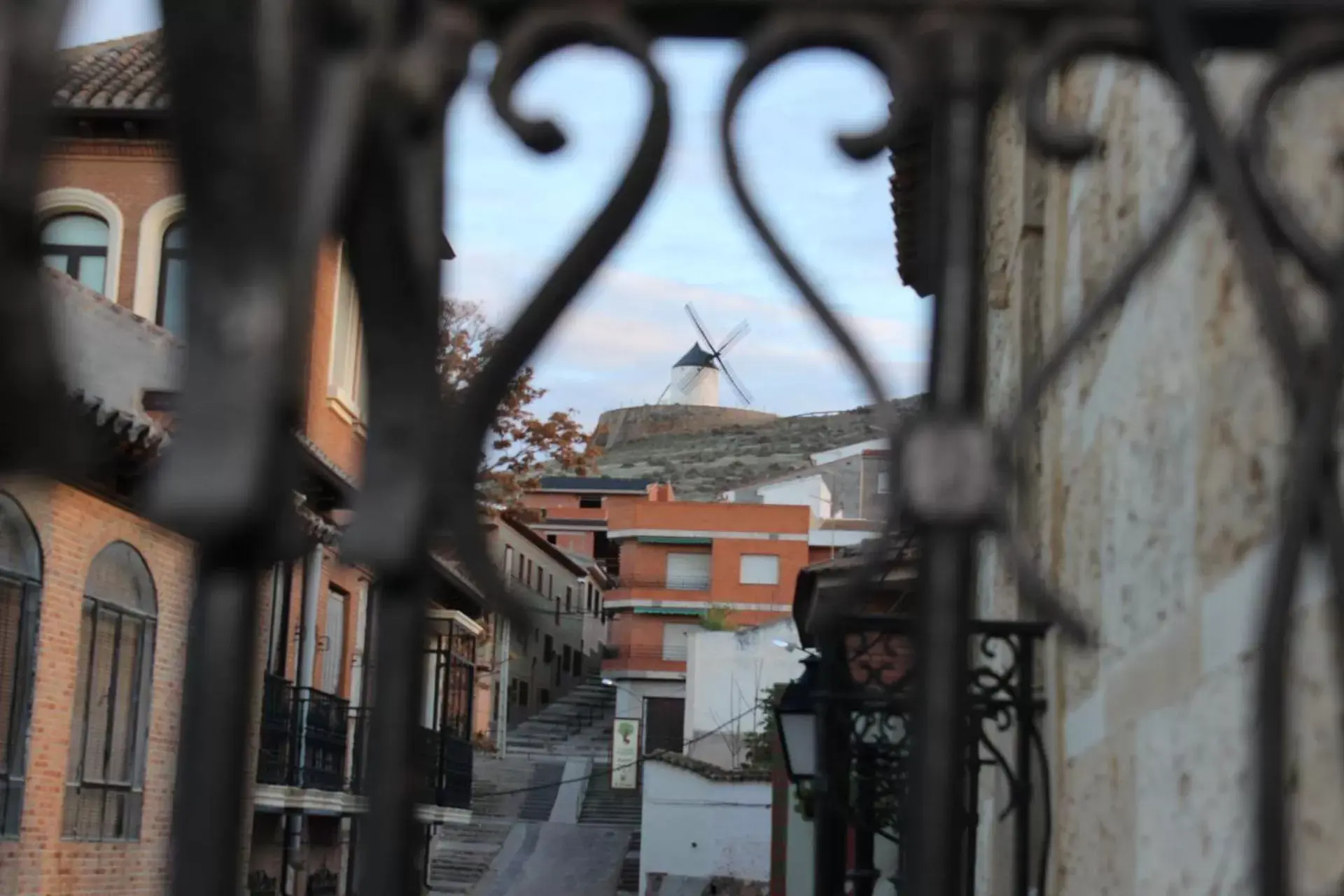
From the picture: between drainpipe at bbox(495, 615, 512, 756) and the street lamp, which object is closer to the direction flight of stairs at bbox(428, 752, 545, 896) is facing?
the street lamp

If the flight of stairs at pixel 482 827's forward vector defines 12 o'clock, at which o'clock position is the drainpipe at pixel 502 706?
The drainpipe is roughly at 6 o'clock from the flight of stairs.

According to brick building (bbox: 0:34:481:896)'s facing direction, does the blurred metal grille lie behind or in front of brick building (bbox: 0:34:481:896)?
in front

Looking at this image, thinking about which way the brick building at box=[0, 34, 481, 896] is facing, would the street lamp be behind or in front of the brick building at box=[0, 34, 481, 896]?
in front

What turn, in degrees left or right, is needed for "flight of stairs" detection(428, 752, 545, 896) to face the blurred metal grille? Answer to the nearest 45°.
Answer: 0° — it already faces it

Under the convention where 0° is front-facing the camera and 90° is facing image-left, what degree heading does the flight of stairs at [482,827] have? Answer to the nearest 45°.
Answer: approximately 0°

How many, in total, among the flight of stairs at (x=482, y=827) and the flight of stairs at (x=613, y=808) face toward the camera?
2

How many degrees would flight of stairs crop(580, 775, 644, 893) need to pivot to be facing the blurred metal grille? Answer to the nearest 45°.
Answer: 0° — it already faces it
